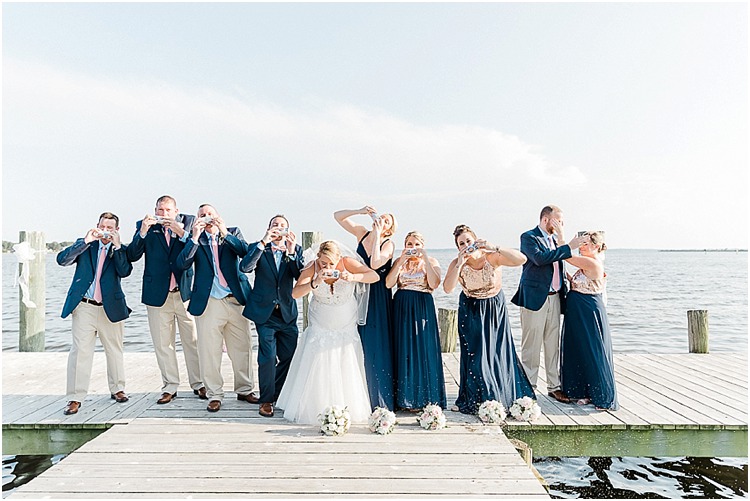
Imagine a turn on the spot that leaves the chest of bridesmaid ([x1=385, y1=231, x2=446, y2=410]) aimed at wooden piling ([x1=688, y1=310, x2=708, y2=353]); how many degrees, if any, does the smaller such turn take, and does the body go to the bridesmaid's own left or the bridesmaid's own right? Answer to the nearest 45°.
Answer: approximately 135° to the bridesmaid's own left

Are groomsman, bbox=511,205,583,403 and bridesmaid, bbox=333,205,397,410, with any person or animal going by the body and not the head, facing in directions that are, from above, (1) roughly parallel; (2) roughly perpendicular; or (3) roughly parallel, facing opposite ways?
roughly perpendicular

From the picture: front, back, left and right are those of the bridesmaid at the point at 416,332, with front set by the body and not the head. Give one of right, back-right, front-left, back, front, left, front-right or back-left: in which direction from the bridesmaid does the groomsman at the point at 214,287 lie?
right

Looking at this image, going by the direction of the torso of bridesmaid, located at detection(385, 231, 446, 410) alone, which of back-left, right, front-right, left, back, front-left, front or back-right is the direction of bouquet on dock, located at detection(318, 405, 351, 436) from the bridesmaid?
front-right

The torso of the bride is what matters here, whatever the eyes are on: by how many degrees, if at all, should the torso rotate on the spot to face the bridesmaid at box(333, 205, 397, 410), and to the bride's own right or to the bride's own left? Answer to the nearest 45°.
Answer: approximately 90° to the bride's own left

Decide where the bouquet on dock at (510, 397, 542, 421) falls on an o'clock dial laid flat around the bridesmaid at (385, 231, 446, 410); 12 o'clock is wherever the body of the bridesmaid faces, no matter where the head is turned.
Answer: The bouquet on dock is roughly at 9 o'clock from the bridesmaid.

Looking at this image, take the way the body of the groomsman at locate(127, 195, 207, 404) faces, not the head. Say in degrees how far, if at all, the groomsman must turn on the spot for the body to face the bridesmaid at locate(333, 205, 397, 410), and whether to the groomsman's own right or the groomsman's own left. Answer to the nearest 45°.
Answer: approximately 45° to the groomsman's own left
